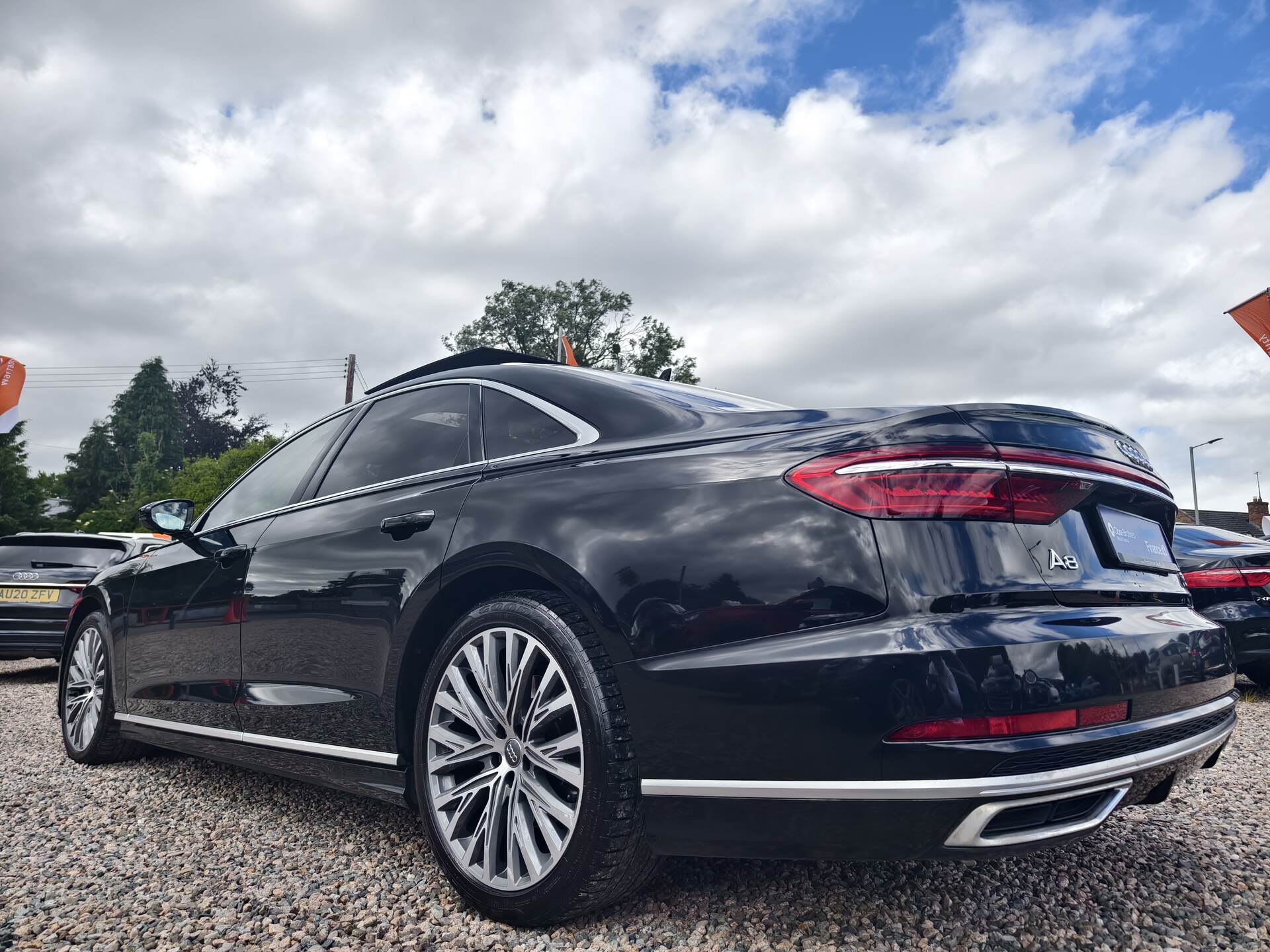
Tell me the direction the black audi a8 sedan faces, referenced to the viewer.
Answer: facing away from the viewer and to the left of the viewer

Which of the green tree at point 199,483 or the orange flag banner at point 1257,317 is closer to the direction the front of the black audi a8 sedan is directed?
the green tree

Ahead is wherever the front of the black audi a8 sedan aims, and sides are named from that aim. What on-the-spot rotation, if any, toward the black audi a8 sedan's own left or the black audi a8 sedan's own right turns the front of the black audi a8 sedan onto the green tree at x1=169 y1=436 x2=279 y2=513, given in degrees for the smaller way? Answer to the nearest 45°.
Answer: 0° — it already faces it

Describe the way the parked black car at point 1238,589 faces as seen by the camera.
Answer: facing away from the viewer and to the left of the viewer

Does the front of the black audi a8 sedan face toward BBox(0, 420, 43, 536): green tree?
yes

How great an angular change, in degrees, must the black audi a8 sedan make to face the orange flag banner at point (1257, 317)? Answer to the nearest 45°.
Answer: approximately 90° to its right

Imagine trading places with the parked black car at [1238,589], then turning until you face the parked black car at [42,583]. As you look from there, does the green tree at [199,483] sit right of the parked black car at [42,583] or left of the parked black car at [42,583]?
right

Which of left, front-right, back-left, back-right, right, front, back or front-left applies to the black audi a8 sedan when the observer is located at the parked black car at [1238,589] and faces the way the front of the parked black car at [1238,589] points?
back-left
